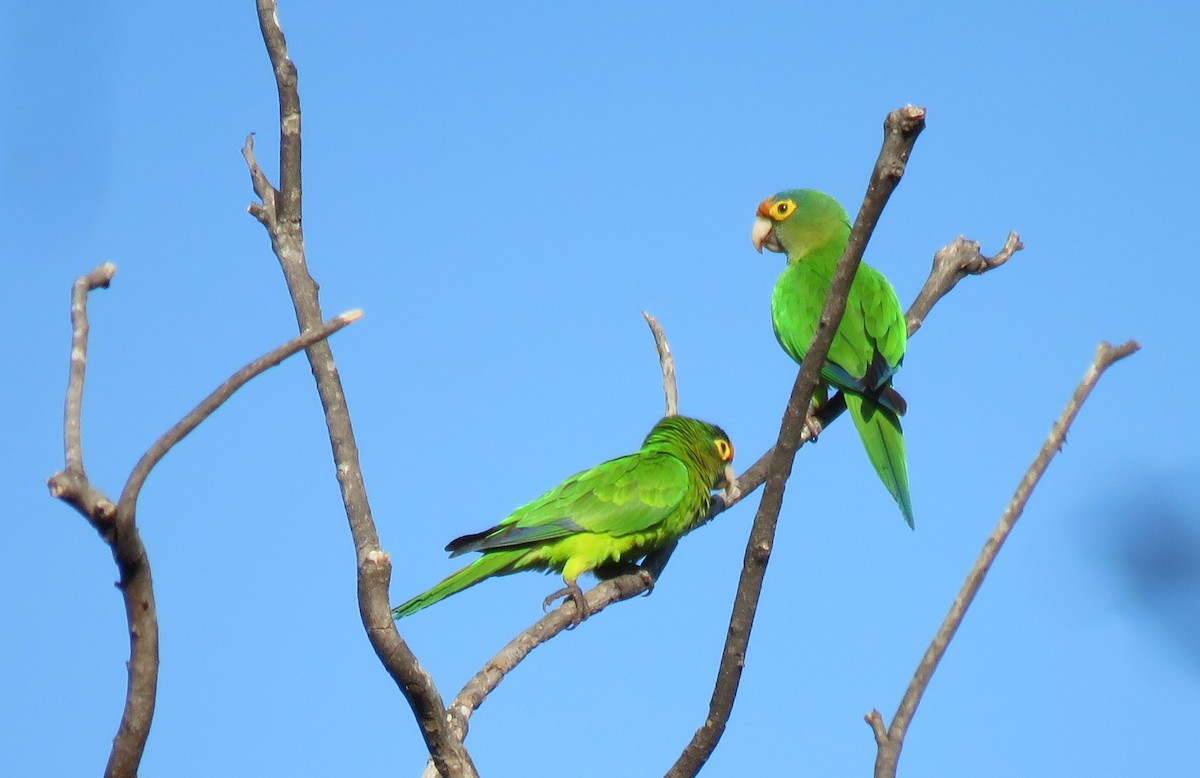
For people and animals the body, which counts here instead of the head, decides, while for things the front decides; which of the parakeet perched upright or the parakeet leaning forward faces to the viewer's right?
the parakeet leaning forward

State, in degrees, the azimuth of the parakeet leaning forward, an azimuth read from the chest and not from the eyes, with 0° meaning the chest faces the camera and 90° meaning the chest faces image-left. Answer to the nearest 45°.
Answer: approximately 270°

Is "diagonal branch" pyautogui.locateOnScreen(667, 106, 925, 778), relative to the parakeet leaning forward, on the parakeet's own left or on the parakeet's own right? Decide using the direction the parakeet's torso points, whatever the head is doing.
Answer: on the parakeet's own right

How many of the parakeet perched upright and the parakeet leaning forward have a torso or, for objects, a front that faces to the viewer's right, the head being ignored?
1

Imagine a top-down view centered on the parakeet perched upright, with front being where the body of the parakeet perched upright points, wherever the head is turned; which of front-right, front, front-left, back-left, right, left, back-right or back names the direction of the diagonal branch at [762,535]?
back-left

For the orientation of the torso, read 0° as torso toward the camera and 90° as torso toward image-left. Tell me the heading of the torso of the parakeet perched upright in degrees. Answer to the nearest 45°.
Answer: approximately 135°
